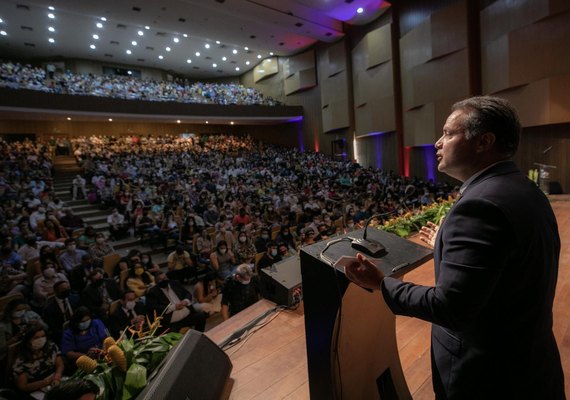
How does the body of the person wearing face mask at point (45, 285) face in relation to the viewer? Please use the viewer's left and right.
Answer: facing the viewer and to the right of the viewer

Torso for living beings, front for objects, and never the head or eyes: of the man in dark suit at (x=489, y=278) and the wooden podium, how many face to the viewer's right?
0

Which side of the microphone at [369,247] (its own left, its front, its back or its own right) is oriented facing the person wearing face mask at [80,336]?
back

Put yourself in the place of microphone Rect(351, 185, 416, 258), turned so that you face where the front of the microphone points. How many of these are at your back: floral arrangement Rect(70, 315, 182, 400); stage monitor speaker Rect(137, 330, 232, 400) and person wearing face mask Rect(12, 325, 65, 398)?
3

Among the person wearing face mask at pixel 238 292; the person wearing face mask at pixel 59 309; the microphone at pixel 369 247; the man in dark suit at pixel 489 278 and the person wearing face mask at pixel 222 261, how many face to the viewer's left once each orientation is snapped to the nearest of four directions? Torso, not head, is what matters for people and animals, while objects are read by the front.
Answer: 1

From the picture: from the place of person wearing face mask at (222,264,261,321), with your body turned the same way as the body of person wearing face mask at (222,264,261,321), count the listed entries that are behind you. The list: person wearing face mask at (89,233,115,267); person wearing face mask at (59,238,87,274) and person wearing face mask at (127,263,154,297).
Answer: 3

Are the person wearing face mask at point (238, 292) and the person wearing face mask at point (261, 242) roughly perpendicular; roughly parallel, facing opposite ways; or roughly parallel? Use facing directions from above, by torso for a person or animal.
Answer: roughly parallel

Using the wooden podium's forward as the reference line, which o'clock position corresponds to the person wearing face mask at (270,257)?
The person wearing face mask is roughly at 1 o'clock from the wooden podium.

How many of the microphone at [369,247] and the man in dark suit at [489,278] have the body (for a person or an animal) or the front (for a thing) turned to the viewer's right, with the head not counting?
1

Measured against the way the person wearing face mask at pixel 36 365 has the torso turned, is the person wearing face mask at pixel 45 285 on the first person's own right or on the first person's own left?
on the first person's own left

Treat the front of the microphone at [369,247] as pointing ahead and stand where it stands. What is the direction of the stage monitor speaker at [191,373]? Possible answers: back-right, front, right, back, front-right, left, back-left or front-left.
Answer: back

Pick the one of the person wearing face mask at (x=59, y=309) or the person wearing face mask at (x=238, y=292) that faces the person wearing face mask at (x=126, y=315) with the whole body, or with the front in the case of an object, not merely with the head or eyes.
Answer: the person wearing face mask at (x=59, y=309)

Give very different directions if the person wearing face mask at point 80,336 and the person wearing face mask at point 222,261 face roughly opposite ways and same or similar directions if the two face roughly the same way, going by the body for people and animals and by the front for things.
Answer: same or similar directions

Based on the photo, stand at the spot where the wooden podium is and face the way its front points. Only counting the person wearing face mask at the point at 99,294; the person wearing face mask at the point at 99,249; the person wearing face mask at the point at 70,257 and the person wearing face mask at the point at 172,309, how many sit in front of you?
4

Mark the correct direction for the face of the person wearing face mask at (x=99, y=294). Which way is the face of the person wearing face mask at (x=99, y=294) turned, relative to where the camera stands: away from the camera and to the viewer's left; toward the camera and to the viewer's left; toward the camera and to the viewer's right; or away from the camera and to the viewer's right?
toward the camera and to the viewer's right

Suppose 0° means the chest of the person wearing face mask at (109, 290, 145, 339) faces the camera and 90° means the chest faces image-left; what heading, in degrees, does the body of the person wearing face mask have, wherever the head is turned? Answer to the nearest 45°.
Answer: approximately 315°

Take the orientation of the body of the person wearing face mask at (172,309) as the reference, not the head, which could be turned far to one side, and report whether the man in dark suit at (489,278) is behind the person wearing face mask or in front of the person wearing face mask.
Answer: in front

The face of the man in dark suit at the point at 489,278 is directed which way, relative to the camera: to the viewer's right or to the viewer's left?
to the viewer's left

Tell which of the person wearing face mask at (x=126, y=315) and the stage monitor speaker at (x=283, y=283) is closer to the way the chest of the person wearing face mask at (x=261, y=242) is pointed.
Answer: the stage monitor speaker

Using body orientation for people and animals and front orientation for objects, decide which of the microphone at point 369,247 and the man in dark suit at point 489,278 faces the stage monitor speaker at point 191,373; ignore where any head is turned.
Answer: the man in dark suit

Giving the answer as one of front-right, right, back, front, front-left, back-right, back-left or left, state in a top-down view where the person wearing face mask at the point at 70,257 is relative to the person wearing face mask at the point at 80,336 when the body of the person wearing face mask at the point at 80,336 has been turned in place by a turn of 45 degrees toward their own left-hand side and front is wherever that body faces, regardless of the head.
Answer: left
